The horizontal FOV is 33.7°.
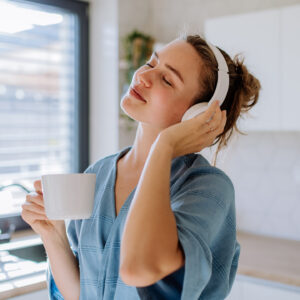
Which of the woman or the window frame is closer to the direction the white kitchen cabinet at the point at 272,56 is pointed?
the woman

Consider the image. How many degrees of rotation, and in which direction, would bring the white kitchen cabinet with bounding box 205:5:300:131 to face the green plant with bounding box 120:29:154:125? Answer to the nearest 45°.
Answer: approximately 90° to its right

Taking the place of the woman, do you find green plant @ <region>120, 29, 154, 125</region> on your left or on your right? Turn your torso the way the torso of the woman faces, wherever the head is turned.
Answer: on your right

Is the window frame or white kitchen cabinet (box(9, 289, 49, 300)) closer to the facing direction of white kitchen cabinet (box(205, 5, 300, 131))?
the white kitchen cabinet

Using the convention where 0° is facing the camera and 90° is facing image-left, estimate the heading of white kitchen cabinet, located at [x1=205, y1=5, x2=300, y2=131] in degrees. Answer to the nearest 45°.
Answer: approximately 45°

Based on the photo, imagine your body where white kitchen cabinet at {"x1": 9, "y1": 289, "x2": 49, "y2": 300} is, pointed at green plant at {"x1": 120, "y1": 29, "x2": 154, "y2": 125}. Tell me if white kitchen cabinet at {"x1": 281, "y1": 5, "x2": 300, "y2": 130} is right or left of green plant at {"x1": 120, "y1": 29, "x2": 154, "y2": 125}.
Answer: right

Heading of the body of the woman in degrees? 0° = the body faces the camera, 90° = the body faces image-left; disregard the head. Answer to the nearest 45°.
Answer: approximately 45°
